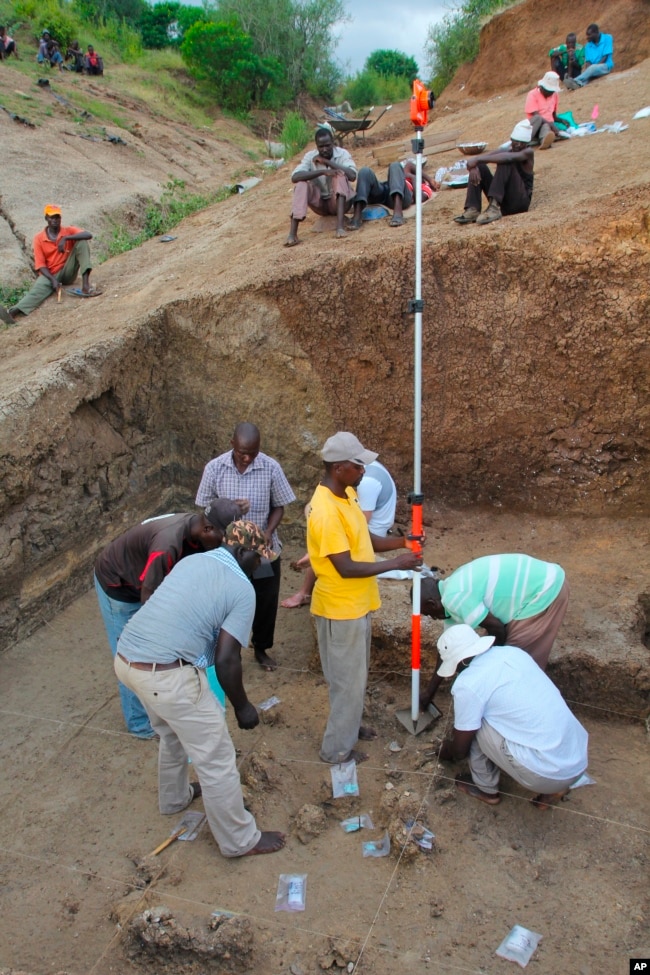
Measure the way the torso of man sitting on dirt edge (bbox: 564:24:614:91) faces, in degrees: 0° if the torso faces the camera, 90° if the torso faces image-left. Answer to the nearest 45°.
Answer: approximately 45°

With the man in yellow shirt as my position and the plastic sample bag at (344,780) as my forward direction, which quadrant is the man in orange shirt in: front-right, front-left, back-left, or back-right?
back-right

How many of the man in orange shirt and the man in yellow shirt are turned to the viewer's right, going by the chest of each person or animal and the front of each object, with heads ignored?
1

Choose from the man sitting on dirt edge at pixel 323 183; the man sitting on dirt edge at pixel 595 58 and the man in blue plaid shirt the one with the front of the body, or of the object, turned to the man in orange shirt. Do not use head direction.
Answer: the man sitting on dirt edge at pixel 595 58

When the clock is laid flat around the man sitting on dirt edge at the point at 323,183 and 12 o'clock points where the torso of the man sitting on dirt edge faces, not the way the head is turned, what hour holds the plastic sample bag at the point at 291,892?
The plastic sample bag is roughly at 12 o'clock from the man sitting on dirt edge.

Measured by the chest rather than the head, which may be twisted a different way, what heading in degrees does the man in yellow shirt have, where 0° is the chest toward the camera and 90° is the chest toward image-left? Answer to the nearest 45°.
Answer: approximately 270°

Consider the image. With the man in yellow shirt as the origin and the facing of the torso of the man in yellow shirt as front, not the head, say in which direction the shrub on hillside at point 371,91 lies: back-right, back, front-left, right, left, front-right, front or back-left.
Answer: left

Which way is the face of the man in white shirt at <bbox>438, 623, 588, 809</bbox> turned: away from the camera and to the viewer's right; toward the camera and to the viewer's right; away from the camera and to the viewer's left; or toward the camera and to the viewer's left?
away from the camera and to the viewer's left

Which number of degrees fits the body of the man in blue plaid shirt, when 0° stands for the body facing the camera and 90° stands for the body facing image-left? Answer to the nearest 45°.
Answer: approximately 0°

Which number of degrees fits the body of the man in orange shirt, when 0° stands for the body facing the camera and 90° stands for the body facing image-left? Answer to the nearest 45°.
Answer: approximately 0°

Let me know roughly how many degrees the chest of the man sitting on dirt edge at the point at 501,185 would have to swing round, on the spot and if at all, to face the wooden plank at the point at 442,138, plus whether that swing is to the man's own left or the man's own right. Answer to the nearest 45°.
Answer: approximately 135° to the man's own right

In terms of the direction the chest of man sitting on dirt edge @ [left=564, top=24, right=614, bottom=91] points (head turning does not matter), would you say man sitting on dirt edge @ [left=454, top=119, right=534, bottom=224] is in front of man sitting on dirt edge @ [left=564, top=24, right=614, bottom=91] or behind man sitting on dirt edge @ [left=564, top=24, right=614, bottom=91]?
in front
